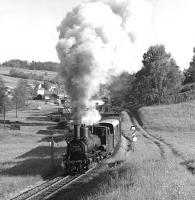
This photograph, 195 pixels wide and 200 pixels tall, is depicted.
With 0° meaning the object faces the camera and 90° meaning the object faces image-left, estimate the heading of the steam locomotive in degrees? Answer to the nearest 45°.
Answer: approximately 45°
